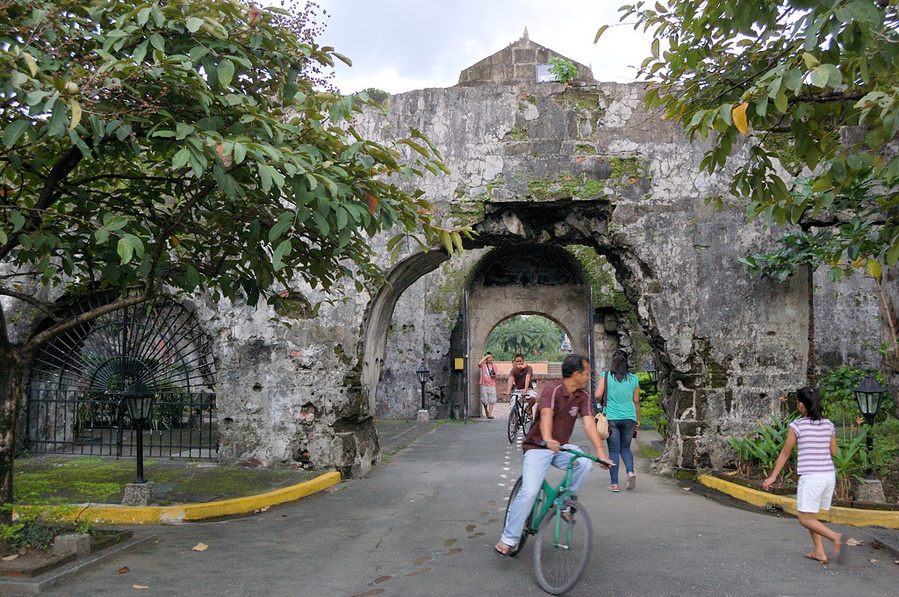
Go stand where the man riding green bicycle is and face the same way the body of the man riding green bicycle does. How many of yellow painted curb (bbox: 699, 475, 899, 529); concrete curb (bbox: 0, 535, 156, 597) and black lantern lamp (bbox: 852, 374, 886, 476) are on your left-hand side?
2

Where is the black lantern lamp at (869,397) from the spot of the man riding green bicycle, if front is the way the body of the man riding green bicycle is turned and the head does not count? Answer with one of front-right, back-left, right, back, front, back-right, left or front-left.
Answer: left

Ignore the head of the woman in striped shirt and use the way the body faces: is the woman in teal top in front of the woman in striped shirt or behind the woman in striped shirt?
in front

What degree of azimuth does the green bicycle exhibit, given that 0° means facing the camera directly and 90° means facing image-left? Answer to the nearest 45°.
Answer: approximately 315°

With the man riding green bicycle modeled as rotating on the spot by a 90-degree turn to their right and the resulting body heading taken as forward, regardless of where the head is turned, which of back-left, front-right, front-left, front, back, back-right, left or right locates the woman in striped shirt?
back-left

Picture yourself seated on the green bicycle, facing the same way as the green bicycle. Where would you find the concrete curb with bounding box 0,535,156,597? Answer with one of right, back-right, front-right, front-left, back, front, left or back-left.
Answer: back-right

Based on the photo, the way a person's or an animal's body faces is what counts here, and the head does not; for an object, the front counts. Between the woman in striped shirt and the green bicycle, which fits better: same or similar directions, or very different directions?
very different directions

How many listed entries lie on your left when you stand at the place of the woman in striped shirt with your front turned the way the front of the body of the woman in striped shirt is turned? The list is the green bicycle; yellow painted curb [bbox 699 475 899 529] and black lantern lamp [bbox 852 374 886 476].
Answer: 1

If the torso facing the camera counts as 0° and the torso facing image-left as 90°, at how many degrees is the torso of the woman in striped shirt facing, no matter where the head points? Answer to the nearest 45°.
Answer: approximately 135°

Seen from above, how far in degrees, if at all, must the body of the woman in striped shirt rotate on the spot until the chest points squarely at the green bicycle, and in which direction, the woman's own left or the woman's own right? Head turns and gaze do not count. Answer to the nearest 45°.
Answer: approximately 90° to the woman's own left

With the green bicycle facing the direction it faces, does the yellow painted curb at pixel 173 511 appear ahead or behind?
behind
